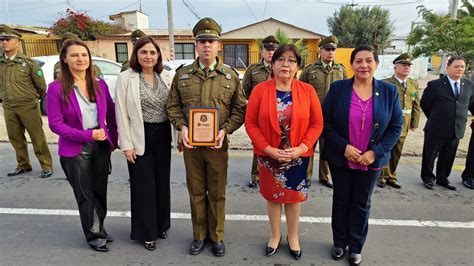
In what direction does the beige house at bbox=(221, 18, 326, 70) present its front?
toward the camera

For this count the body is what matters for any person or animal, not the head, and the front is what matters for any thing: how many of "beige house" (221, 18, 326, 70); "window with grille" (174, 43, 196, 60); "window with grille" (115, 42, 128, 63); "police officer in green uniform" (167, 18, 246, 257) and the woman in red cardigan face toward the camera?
5

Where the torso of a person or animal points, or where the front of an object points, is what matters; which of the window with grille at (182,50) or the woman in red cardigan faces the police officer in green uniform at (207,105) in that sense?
the window with grille

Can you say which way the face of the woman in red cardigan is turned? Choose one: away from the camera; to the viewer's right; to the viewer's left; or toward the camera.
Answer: toward the camera

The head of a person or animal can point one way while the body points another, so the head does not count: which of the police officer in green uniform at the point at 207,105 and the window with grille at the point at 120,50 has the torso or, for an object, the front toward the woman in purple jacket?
the window with grille

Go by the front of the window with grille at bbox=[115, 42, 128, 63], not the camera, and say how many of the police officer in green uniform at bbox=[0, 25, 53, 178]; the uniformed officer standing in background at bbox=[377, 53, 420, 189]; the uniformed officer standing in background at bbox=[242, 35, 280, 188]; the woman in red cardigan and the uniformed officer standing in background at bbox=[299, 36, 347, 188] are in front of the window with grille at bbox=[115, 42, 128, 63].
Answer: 5

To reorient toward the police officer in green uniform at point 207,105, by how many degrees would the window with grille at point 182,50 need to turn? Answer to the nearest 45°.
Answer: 0° — it already faces them

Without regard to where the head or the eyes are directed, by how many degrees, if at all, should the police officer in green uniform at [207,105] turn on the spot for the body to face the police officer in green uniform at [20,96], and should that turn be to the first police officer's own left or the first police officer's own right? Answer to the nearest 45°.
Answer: approximately 135° to the first police officer's own right

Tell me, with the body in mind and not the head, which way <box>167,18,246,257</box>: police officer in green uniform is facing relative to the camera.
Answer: toward the camera

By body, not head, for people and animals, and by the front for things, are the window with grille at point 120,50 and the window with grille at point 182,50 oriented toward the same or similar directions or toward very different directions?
same or similar directions

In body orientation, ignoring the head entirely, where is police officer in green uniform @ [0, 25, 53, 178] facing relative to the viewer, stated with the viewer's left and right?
facing the viewer and to the left of the viewer

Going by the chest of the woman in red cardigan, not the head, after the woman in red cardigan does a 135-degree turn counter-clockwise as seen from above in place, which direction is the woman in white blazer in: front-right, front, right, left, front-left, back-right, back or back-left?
back-left

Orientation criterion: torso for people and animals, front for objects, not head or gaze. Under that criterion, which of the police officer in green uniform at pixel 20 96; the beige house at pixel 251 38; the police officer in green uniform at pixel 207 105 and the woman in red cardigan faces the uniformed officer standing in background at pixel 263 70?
the beige house

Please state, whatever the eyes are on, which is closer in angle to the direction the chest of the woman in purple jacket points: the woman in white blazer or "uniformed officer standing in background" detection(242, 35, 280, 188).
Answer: the woman in white blazer

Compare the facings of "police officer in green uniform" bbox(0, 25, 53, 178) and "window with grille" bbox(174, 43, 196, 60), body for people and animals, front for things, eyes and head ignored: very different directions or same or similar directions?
same or similar directions

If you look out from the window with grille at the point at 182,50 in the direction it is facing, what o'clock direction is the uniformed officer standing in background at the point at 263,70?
The uniformed officer standing in background is roughly at 12 o'clock from the window with grille.

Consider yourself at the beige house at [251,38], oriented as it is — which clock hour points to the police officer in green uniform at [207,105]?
The police officer in green uniform is roughly at 12 o'clock from the beige house.
